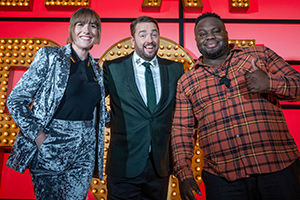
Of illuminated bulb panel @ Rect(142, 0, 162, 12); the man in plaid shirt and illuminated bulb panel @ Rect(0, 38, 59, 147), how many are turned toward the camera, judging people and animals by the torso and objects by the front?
3

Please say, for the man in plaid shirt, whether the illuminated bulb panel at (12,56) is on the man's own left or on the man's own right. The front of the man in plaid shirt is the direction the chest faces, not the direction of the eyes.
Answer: on the man's own right

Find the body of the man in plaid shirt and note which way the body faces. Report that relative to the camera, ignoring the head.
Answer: toward the camera

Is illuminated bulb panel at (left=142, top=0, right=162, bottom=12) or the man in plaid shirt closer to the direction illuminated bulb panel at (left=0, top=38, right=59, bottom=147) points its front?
the man in plaid shirt

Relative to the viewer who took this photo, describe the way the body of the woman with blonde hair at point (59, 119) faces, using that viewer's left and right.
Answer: facing the viewer and to the right of the viewer

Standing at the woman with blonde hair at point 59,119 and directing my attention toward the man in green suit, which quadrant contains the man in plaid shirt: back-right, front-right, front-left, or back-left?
front-right

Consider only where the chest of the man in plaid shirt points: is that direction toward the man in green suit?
no

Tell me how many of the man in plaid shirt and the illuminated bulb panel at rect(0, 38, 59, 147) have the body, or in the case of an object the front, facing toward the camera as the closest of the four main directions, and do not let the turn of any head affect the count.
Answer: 2

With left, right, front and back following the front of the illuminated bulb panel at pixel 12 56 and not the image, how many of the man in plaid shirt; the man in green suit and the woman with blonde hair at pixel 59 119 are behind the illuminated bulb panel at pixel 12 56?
0

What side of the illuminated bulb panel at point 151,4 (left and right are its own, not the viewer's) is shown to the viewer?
front

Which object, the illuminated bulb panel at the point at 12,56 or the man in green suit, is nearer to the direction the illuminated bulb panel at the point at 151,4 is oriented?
the man in green suit

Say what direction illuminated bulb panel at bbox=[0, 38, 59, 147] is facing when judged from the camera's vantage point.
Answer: facing the viewer

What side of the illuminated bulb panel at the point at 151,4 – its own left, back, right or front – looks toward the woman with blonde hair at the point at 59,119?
front

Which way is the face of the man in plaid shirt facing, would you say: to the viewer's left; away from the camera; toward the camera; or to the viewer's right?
toward the camera

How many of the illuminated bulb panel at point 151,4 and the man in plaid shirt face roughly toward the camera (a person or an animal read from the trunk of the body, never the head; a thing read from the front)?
2

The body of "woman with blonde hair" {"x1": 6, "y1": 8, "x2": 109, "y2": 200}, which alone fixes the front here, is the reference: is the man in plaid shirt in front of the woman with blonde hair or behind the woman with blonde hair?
in front

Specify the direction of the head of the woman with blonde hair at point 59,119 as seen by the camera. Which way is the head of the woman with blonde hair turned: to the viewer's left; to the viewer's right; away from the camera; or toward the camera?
toward the camera
